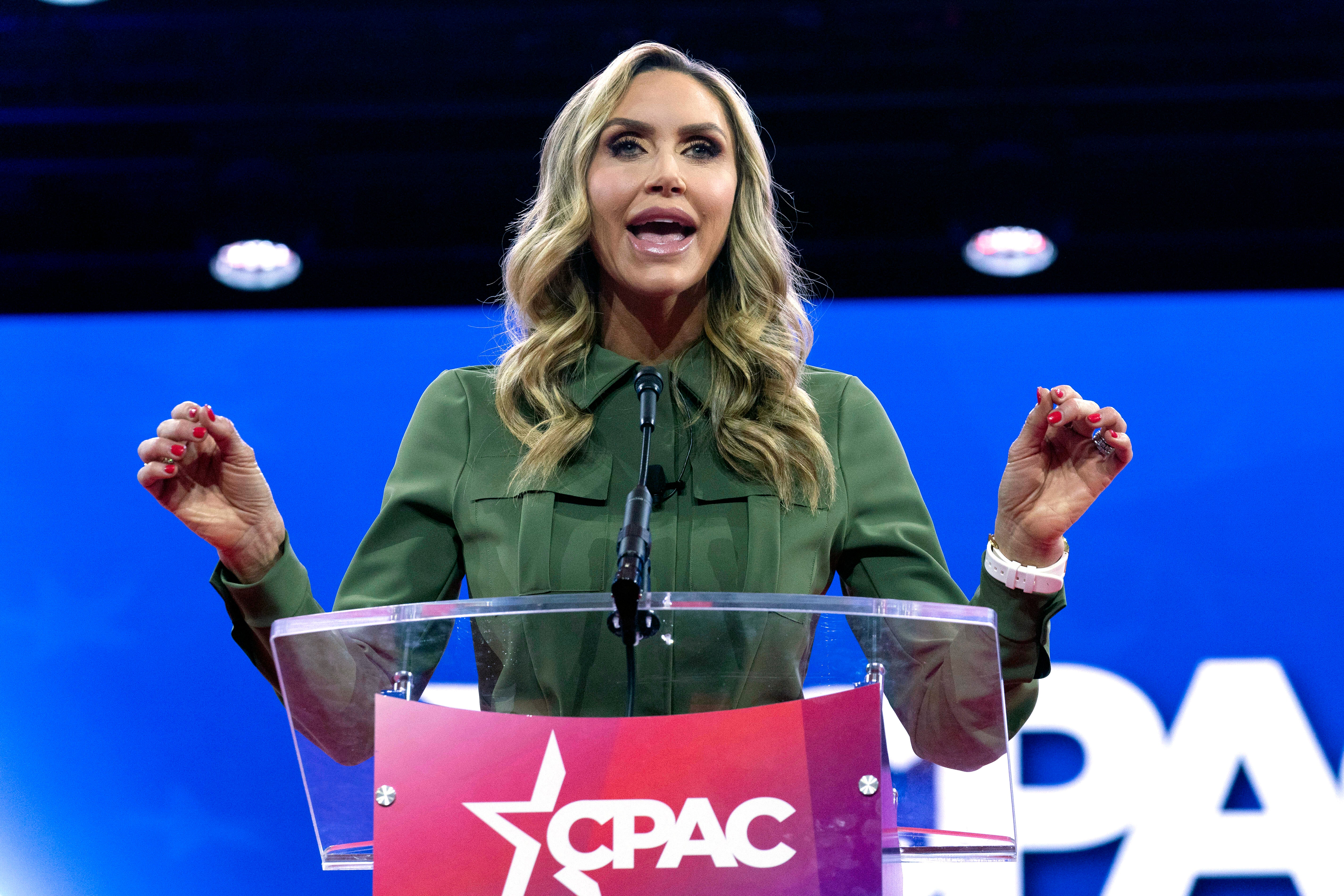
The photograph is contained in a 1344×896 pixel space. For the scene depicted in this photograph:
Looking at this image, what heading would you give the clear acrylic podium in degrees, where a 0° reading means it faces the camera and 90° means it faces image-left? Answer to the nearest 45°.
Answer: approximately 0°

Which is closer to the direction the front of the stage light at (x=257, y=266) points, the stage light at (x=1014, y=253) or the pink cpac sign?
the pink cpac sign

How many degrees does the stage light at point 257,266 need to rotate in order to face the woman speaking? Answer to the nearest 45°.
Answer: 0° — it already faces them

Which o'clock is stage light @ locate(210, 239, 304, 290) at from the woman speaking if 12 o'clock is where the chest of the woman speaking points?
The stage light is roughly at 5 o'clock from the woman speaking.

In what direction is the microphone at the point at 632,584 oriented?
away from the camera
